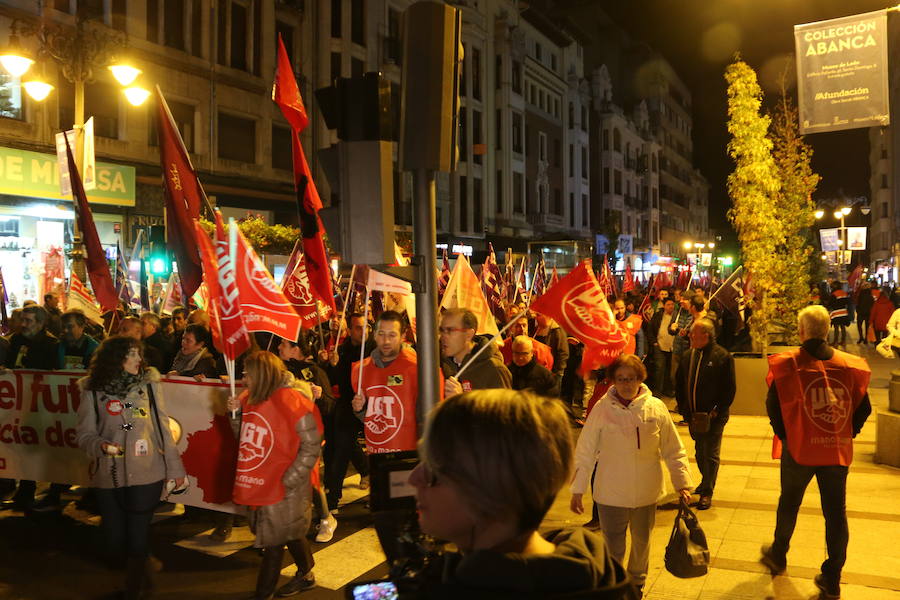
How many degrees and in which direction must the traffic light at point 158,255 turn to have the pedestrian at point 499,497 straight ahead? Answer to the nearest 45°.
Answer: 0° — it already faces them

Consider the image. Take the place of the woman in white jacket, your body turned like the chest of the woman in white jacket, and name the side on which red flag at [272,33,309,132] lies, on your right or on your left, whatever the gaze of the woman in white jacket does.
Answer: on your right

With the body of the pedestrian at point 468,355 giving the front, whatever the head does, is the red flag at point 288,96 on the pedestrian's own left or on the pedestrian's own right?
on the pedestrian's own right

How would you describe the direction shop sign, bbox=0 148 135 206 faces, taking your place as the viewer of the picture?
facing the viewer and to the right of the viewer

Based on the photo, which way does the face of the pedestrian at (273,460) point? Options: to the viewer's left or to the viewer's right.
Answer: to the viewer's left

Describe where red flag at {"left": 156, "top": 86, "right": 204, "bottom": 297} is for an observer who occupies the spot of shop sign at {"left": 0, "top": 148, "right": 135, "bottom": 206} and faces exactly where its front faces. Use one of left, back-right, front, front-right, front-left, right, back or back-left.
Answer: front-right

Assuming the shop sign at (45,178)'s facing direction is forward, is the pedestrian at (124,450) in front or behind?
in front

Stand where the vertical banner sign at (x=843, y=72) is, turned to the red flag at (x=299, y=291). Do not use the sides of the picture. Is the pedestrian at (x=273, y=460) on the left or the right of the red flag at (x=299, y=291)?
left
